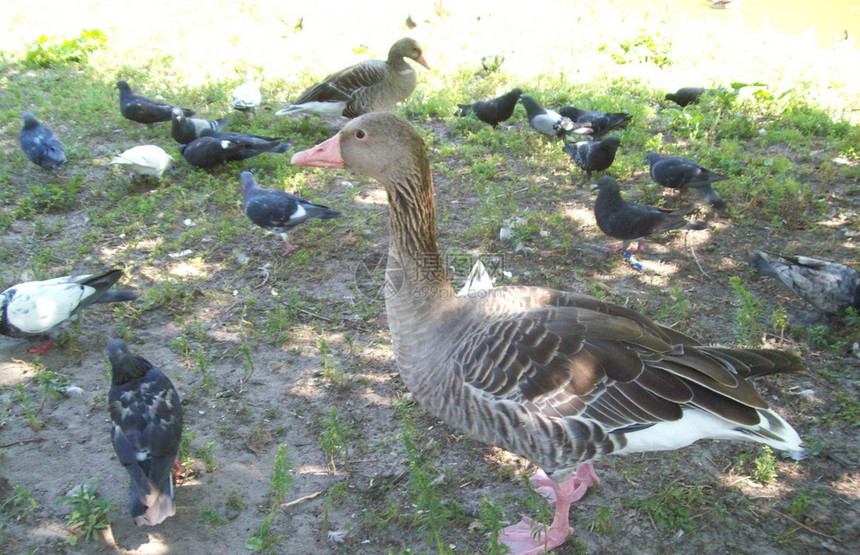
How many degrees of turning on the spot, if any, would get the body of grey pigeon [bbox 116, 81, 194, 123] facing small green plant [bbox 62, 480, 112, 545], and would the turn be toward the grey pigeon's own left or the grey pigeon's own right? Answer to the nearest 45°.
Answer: approximately 90° to the grey pigeon's own left

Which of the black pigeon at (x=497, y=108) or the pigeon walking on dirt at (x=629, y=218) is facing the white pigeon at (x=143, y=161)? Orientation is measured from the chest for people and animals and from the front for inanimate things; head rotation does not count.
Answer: the pigeon walking on dirt

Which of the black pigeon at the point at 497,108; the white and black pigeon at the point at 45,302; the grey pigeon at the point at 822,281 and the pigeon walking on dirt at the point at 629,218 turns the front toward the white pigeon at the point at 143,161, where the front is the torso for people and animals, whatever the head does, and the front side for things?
the pigeon walking on dirt

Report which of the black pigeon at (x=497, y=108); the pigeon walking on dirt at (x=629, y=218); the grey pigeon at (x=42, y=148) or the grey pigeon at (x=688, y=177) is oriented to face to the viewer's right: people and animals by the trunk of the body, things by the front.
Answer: the black pigeon at (x=497, y=108)

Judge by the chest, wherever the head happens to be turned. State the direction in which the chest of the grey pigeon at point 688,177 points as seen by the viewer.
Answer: to the viewer's left

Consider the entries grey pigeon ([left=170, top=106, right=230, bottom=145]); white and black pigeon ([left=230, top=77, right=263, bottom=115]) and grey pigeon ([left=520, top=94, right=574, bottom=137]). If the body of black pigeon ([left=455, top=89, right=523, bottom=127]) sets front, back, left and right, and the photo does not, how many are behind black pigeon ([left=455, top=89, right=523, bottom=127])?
2

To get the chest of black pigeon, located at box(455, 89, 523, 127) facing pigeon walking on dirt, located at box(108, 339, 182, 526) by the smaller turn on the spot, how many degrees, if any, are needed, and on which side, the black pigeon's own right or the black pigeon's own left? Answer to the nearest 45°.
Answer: approximately 90° to the black pigeon's own right

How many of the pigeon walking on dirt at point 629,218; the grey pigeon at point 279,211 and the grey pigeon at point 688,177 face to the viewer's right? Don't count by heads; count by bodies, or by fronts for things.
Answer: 0

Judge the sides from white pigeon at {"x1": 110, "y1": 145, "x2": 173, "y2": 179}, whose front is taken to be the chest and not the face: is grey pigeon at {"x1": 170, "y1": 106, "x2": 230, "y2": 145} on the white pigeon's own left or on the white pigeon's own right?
on the white pigeon's own left

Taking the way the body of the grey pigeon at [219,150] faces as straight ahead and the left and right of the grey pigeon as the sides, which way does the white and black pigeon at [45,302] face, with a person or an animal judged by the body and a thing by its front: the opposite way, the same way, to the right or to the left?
the same way

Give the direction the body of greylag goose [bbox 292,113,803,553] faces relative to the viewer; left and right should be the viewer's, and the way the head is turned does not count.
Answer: facing to the left of the viewer

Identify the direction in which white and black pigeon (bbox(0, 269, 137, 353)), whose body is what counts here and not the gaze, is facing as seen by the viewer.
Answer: to the viewer's left

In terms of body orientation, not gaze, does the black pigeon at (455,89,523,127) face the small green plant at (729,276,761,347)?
no

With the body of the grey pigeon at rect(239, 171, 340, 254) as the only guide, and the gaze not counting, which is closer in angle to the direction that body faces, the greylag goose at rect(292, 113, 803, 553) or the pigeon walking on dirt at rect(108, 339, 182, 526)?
the pigeon walking on dirt

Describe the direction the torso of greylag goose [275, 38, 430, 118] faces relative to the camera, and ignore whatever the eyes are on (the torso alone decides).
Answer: to the viewer's right

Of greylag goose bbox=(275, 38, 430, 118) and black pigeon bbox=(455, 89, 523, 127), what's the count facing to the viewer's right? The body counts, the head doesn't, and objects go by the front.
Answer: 2

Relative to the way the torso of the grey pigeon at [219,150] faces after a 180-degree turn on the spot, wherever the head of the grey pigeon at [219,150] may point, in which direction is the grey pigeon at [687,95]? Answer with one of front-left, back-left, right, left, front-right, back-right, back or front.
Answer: front

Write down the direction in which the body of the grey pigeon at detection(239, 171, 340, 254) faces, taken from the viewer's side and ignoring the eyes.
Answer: to the viewer's left

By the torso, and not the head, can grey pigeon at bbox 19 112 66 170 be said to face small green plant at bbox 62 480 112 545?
no
